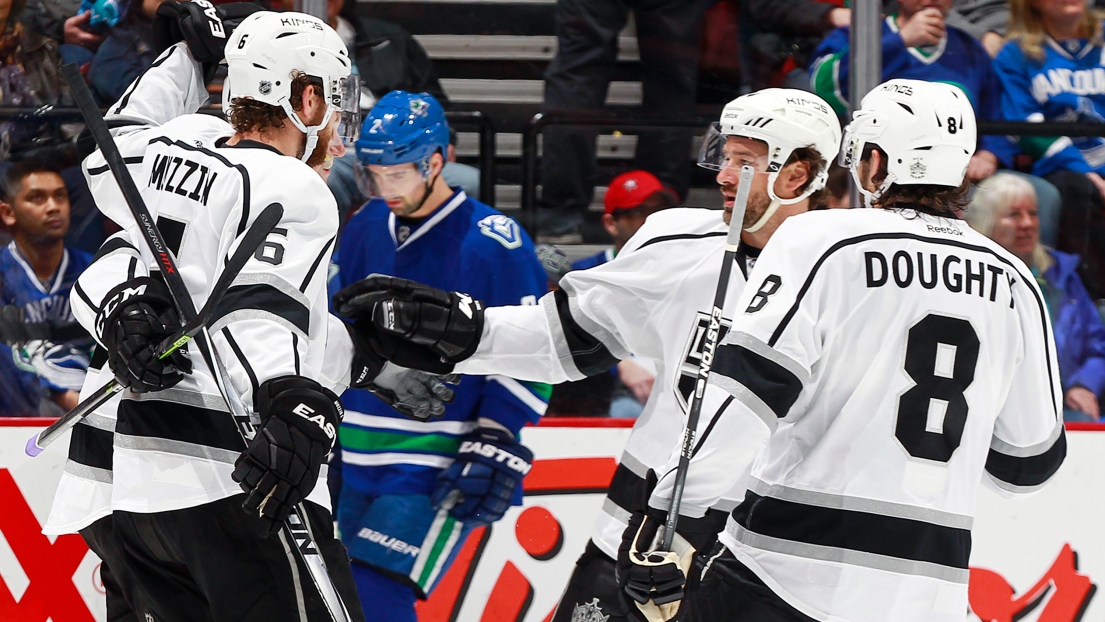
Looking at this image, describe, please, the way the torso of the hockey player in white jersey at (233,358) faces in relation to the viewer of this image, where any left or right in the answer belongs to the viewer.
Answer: facing away from the viewer and to the right of the viewer

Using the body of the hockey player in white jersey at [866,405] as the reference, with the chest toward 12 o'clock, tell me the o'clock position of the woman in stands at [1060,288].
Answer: The woman in stands is roughly at 2 o'clock from the hockey player in white jersey.

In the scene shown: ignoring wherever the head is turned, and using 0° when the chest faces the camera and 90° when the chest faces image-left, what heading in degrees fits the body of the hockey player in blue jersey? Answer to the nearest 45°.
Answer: approximately 45°

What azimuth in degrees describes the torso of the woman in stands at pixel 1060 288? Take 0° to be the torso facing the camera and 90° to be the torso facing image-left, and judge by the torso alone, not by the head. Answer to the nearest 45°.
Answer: approximately 315°

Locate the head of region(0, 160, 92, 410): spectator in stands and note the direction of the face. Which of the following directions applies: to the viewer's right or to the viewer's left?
to the viewer's right

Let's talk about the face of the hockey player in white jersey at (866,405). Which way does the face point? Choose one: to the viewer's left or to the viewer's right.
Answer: to the viewer's left
